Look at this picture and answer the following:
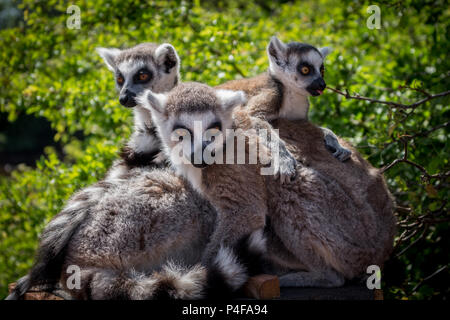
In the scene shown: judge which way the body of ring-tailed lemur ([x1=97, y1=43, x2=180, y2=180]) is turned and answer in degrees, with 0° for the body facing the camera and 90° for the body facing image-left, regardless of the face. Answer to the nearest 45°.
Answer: approximately 45°

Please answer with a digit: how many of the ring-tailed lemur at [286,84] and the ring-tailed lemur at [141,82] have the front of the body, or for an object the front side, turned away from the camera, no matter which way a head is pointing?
0

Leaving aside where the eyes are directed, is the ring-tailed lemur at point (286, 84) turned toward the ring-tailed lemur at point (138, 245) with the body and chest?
no

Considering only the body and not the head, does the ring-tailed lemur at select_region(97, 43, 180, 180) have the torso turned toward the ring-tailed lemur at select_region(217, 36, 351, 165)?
no

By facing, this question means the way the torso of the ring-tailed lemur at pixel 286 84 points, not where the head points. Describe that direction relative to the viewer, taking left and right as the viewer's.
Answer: facing the viewer and to the right of the viewer

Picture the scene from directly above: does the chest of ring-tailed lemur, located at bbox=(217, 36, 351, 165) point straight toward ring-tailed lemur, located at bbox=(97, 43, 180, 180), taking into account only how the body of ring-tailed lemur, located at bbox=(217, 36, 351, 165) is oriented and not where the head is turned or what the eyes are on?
no

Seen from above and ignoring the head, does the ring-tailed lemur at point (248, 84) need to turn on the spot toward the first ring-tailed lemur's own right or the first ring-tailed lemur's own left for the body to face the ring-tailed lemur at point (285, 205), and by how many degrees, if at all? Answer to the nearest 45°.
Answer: approximately 45° to the first ring-tailed lemur's own right

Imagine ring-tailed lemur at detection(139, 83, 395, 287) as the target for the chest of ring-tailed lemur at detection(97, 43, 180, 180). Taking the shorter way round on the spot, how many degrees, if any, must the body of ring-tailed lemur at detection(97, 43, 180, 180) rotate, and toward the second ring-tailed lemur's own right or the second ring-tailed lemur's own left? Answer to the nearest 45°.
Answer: approximately 90° to the second ring-tailed lemur's own left
